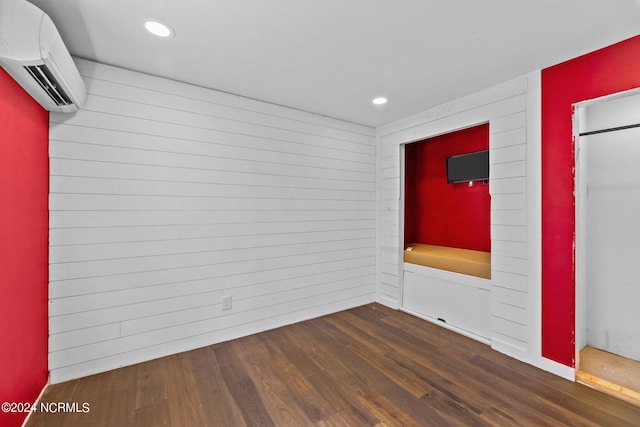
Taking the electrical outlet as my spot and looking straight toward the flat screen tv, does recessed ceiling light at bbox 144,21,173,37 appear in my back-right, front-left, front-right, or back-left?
back-right

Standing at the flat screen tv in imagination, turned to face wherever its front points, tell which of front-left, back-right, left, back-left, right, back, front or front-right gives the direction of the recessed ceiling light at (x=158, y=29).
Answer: front

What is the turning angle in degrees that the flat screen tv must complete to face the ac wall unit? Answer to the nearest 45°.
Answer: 0° — it already faces it

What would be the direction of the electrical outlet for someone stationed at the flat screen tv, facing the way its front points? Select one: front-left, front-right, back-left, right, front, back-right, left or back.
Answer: front

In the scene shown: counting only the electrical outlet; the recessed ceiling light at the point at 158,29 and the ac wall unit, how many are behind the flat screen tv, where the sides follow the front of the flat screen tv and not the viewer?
0

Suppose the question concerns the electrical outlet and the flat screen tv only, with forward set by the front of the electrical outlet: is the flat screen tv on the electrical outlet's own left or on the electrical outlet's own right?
on the electrical outlet's own left

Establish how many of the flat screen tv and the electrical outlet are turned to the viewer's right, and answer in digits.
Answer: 0

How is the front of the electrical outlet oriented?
toward the camera

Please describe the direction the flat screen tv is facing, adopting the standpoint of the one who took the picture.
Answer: facing the viewer and to the left of the viewer
